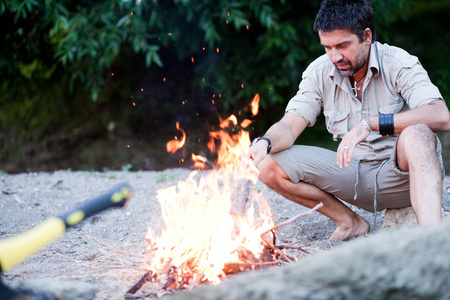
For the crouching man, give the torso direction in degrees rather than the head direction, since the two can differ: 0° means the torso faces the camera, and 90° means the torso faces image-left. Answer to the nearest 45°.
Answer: approximately 45°

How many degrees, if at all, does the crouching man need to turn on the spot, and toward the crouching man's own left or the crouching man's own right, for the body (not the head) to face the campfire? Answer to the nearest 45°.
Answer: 0° — they already face it

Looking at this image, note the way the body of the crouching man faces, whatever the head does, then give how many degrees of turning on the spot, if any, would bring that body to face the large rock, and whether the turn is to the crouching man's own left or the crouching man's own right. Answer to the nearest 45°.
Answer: approximately 45° to the crouching man's own left

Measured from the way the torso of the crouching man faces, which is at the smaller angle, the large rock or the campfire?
the campfire
